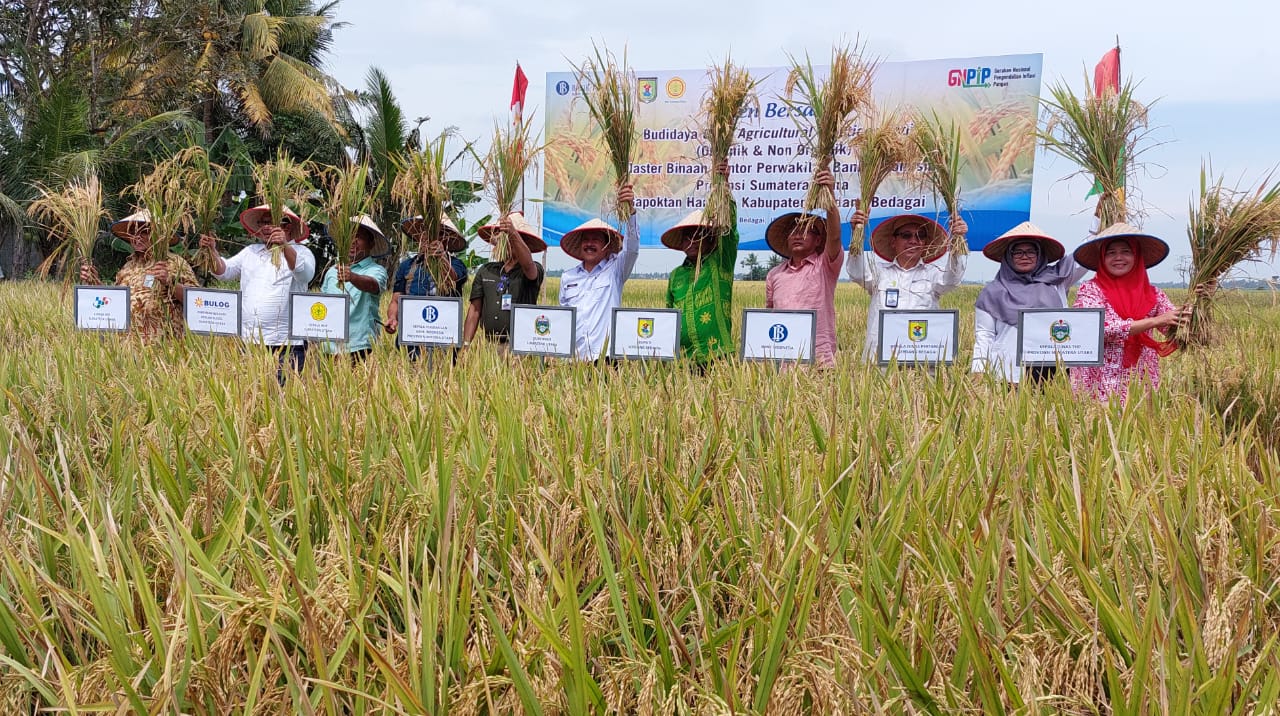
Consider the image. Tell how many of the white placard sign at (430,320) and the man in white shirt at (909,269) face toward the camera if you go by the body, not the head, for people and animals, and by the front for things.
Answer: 2

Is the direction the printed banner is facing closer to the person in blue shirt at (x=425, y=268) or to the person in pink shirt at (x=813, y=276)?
the person in pink shirt

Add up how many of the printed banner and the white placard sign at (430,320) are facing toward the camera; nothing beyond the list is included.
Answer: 2

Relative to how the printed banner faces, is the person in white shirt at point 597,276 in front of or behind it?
in front
